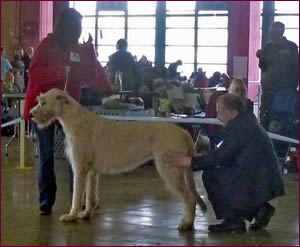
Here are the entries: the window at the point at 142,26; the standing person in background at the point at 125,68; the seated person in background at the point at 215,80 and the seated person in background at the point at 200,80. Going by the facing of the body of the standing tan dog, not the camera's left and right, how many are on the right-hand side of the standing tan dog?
4

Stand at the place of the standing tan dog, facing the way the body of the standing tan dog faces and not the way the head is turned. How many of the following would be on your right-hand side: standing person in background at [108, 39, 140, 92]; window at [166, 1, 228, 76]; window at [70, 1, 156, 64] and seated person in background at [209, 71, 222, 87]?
4

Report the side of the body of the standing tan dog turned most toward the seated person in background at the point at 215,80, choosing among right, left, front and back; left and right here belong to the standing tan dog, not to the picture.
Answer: right

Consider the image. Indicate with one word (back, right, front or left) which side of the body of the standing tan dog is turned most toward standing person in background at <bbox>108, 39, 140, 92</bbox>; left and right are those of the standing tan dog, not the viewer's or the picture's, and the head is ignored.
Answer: right

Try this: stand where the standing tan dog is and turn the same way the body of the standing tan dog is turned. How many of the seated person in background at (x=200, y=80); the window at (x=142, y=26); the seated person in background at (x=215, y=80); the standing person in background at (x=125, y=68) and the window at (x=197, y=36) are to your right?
5

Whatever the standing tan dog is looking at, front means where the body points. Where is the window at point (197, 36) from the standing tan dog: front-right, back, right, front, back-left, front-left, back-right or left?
right

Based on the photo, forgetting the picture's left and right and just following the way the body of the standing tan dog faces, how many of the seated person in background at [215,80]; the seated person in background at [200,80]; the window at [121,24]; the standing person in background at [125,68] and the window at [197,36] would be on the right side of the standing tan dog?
5

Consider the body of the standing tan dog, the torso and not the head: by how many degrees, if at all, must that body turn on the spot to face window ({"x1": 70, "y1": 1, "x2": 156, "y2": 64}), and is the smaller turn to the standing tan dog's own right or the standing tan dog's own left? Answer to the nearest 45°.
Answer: approximately 90° to the standing tan dog's own right

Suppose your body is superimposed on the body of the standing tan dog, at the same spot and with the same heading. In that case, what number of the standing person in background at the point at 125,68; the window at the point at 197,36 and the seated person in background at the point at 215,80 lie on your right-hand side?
3

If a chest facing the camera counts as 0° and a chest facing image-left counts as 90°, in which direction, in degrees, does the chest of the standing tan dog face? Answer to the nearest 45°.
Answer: approximately 90°
